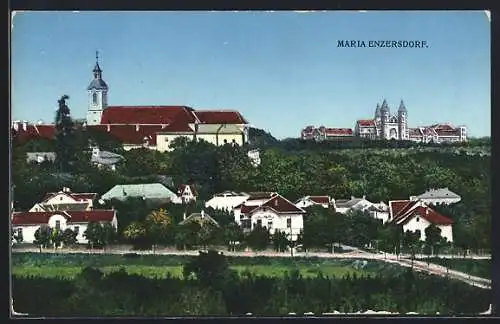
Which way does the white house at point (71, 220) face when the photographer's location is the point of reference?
facing the viewer

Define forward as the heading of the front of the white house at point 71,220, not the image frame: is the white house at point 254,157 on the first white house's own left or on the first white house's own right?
on the first white house's own left

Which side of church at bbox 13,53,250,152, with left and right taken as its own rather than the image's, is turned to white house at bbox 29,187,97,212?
left

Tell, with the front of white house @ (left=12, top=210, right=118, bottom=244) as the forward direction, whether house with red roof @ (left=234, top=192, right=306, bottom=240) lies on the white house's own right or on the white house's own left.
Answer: on the white house's own left

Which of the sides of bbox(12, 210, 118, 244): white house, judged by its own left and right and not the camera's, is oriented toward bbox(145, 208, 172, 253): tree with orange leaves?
left

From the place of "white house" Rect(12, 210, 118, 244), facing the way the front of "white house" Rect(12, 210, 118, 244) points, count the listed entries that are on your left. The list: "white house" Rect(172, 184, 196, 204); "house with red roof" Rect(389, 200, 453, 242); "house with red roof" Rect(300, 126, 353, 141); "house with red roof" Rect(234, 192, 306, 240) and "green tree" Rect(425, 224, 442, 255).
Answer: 5
